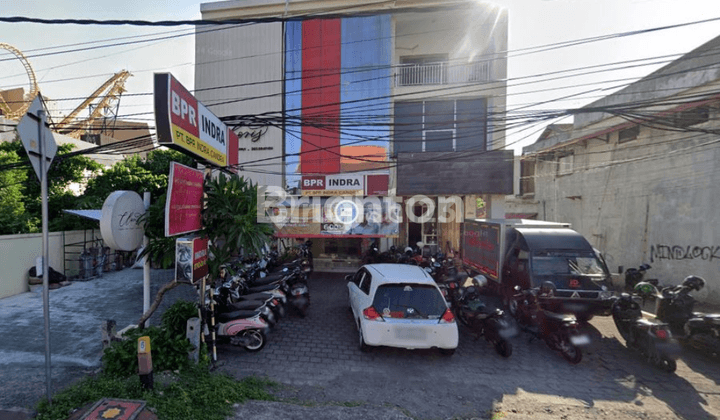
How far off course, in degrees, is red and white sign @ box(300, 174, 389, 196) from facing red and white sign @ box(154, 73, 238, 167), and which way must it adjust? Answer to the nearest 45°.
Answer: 0° — it already faces it

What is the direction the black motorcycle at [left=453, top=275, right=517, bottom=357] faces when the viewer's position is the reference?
facing away from the viewer and to the left of the viewer

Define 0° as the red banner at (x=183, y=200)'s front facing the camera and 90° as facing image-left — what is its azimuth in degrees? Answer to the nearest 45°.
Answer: approximately 315°

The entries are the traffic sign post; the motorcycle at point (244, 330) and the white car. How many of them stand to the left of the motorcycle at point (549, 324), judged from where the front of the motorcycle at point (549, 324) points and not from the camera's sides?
3

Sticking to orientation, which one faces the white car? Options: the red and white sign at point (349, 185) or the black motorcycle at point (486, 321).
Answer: the red and white sign

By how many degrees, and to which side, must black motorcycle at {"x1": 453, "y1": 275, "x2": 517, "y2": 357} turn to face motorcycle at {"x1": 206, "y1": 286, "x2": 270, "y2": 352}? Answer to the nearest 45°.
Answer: approximately 90° to its left
